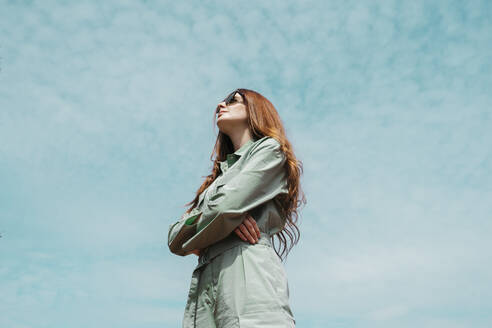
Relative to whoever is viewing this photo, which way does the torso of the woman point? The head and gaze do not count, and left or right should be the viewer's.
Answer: facing the viewer and to the left of the viewer
